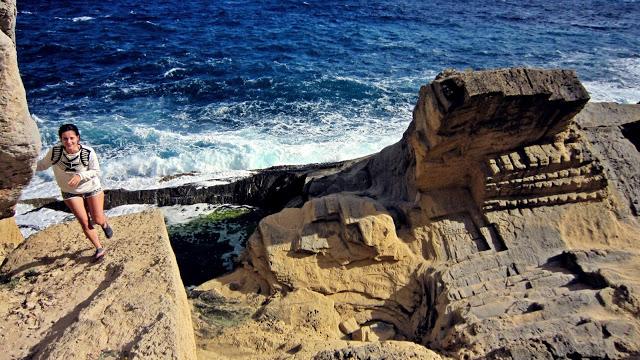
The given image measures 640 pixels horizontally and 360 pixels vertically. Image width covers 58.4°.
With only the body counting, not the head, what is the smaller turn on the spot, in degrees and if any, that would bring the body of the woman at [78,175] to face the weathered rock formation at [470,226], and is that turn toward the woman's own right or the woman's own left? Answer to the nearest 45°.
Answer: approximately 90° to the woman's own left

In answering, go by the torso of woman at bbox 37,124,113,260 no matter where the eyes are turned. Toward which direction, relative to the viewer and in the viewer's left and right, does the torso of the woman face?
facing the viewer

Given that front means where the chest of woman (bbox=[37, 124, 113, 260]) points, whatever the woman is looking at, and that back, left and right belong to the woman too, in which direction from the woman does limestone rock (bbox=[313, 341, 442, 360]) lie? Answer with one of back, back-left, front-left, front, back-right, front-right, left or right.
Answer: front-left

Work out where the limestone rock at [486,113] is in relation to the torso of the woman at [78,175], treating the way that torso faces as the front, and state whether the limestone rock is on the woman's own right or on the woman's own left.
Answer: on the woman's own left

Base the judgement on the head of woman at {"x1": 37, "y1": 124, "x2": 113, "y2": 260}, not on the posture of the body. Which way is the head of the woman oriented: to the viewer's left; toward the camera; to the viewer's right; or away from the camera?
toward the camera

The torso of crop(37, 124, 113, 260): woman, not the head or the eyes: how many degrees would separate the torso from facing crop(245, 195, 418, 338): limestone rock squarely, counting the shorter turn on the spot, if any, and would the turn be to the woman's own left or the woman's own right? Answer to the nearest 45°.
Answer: approximately 90° to the woman's own left

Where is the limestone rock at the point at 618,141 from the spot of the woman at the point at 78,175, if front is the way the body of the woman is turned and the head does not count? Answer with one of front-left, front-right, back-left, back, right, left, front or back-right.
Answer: left
